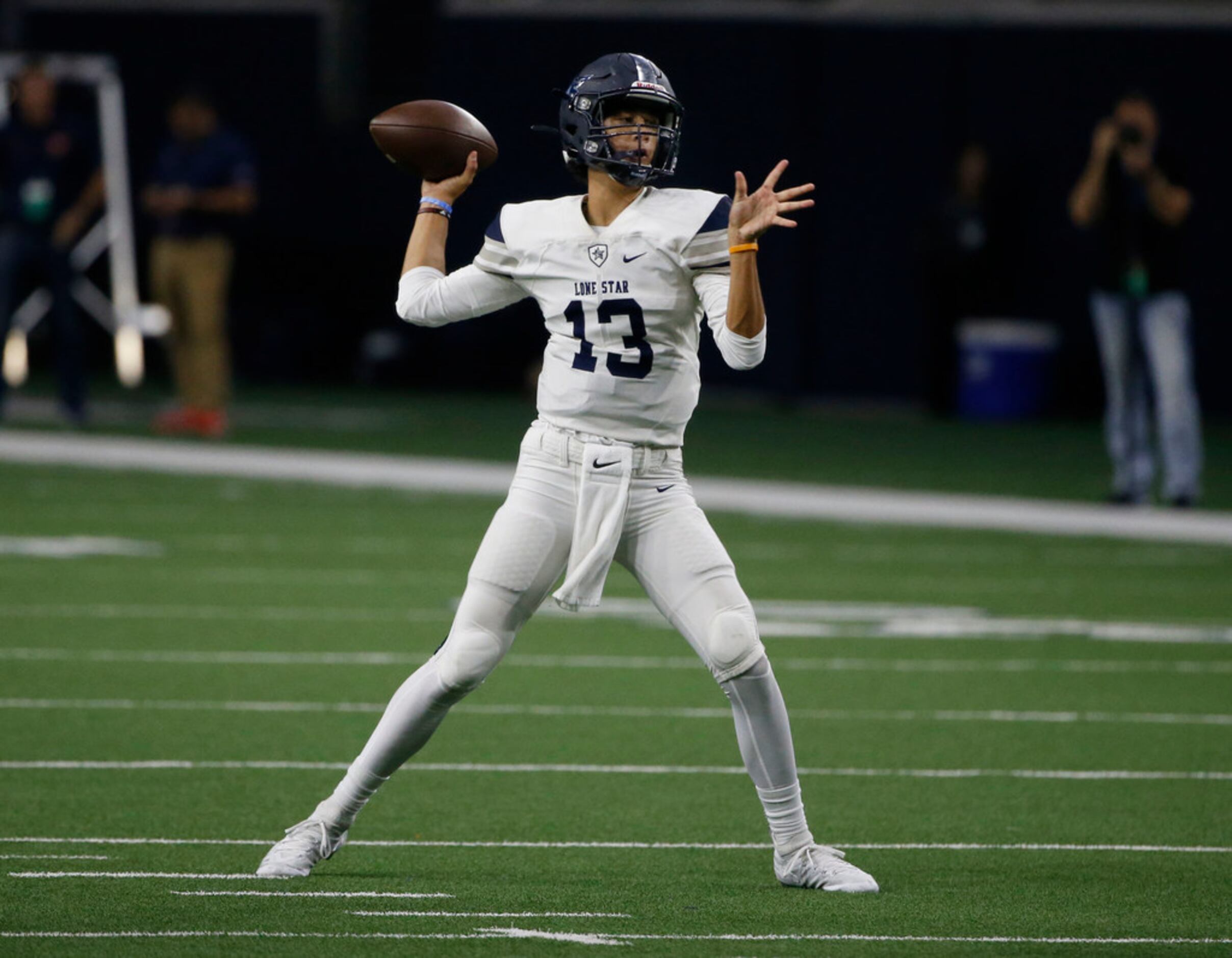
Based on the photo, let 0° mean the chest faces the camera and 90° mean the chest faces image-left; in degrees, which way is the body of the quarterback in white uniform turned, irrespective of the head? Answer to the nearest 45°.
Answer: approximately 0°

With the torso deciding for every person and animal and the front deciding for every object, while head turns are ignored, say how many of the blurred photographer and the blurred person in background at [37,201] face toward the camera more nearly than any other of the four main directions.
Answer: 2

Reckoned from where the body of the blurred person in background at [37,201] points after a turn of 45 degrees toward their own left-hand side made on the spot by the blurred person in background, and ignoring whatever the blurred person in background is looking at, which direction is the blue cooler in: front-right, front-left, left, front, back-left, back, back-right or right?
front-left

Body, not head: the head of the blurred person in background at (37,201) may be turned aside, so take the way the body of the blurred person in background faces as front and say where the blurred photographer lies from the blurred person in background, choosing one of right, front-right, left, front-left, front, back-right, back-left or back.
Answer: front-left

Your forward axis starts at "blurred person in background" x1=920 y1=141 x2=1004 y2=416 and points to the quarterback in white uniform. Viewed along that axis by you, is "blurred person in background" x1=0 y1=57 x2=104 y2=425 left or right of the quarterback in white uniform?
right

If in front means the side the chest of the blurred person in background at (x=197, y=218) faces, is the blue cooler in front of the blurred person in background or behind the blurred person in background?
behind

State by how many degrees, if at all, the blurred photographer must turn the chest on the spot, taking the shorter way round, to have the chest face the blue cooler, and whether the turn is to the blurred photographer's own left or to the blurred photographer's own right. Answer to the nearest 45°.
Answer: approximately 180°

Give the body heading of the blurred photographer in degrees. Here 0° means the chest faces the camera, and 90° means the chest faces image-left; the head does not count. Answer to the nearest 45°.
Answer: approximately 0°

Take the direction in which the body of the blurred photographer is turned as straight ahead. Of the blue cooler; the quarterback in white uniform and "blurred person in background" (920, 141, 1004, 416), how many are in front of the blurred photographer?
1

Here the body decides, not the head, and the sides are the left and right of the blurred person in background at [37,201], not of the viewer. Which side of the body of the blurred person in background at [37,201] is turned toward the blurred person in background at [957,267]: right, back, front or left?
left

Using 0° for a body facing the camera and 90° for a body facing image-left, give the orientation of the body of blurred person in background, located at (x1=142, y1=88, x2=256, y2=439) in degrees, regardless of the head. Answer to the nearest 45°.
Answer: approximately 45°

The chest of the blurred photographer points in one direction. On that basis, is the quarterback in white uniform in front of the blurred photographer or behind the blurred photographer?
in front
